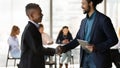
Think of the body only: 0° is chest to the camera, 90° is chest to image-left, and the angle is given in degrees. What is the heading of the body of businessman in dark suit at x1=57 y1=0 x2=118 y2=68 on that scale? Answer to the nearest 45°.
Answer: approximately 45°

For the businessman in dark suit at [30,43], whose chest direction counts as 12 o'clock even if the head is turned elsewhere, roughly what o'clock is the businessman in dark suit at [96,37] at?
the businessman in dark suit at [96,37] is roughly at 12 o'clock from the businessman in dark suit at [30,43].

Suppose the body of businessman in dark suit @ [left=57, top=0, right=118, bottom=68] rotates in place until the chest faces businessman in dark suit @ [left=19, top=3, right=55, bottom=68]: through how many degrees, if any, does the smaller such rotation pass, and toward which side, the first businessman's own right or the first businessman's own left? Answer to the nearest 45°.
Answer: approximately 45° to the first businessman's own right

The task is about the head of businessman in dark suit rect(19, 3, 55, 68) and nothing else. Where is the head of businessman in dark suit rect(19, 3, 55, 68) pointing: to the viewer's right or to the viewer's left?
to the viewer's right

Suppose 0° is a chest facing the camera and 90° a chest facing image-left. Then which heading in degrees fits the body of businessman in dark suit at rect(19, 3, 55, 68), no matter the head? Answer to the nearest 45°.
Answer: approximately 270°

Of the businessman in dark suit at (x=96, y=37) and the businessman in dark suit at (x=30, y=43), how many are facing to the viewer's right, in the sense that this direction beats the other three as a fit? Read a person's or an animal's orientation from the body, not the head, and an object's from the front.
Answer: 1
